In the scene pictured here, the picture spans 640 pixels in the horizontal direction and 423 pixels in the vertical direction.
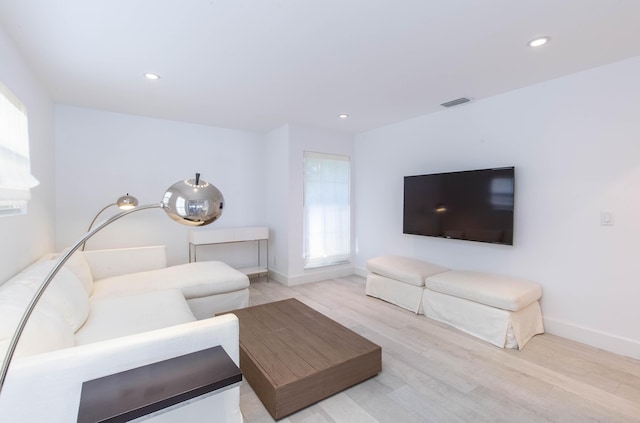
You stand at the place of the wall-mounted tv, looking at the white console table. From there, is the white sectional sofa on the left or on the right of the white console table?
left

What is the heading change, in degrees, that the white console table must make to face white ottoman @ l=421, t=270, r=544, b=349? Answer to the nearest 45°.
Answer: approximately 45° to its left

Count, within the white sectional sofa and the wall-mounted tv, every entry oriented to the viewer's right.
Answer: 1

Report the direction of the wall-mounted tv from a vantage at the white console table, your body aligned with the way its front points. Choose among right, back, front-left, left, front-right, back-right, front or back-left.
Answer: front-left

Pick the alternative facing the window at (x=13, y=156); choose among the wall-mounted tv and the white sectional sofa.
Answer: the wall-mounted tv

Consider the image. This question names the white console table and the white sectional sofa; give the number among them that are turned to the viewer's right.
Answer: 1

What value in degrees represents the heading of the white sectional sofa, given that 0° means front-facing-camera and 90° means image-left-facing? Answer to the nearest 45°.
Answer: approximately 270°

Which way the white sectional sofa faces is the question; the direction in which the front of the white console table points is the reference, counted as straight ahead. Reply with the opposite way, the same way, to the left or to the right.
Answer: to the left

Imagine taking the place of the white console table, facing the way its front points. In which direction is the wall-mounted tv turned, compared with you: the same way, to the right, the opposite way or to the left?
to the right

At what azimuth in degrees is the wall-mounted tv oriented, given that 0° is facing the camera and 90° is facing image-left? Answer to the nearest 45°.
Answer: approximately 45°

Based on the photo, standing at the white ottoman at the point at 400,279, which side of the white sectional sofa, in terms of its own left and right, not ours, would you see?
front

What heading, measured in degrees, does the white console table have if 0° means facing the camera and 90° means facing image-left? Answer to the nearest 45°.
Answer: approximately 0°

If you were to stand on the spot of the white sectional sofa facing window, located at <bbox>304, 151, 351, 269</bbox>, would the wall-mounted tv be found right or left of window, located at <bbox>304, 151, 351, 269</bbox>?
right

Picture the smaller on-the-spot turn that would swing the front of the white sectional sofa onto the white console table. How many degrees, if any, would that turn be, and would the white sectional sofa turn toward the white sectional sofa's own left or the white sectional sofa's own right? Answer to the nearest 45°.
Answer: approximately 45° to the white sectional sofa's own left
